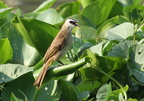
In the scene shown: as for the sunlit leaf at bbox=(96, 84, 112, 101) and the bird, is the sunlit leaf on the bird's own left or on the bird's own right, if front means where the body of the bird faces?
on the bird's own right

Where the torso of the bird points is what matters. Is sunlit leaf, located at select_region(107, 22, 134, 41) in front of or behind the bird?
in front

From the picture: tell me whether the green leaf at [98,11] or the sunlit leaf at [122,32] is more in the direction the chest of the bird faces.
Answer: the sunlit leaf

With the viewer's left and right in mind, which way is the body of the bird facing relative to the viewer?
facing to the right of the viewer
